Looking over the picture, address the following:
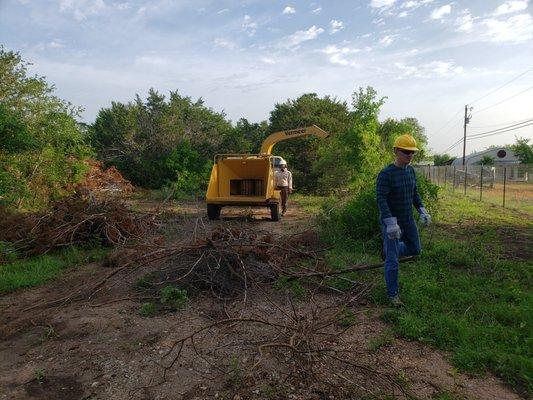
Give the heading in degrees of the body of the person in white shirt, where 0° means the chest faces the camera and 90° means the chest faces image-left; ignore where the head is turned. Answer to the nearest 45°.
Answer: approximately 0°

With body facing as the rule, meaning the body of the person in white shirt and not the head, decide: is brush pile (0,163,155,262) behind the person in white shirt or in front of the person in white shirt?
in front

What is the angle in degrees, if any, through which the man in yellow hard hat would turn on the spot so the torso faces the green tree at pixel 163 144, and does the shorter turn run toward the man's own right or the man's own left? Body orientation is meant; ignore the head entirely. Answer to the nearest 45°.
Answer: approximately 180°

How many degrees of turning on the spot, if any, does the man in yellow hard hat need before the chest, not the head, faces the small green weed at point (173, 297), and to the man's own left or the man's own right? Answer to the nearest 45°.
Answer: approximately 135° to the man's own right

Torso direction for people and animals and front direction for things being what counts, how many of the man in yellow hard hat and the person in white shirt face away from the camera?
0

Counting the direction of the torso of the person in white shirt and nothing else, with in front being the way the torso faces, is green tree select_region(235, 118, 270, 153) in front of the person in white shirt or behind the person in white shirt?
behind

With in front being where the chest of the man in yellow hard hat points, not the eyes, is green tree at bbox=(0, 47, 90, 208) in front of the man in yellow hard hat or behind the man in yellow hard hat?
behind

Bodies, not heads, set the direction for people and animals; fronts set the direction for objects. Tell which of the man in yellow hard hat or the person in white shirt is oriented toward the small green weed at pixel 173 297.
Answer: the person in white shirt

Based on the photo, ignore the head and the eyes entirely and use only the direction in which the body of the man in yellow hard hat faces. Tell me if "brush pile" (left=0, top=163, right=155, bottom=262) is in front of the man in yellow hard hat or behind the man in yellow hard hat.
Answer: behind

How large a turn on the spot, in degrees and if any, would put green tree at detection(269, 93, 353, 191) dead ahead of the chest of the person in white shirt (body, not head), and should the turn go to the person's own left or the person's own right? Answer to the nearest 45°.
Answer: approximately 180°

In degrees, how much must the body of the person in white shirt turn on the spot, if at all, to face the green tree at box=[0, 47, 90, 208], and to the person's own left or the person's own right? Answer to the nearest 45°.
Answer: approximately 90° to the person's own right
